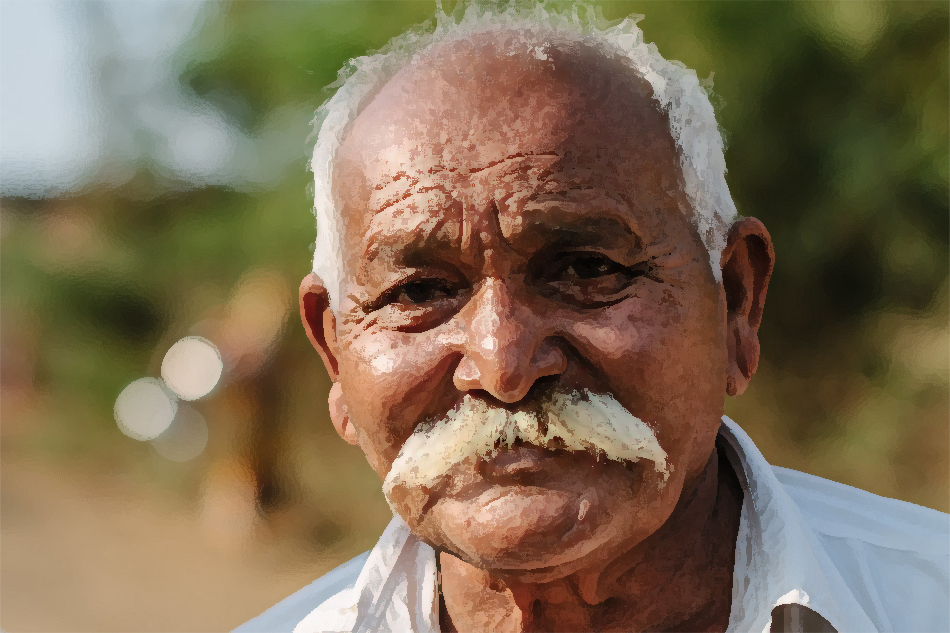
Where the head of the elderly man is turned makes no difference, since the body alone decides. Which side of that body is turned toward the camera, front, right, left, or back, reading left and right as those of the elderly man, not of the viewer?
front
